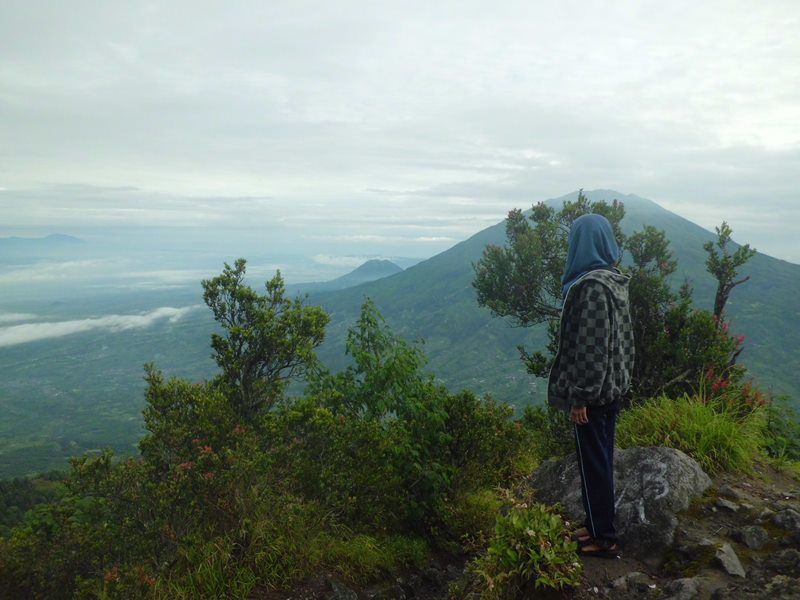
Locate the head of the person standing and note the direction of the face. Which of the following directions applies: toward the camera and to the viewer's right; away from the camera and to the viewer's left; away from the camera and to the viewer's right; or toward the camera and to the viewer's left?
away from the camera and to the viewer's left

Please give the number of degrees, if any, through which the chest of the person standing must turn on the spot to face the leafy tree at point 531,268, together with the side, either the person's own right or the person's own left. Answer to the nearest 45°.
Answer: approximately 45° to the person's own right

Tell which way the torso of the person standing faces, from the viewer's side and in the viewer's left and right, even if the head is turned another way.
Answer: facing away from the viewer and to the left of the viewer

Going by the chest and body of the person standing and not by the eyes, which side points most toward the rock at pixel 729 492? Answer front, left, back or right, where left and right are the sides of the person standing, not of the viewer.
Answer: right

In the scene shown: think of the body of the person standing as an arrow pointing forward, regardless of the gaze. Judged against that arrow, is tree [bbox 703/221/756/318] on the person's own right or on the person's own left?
on the person's own right
